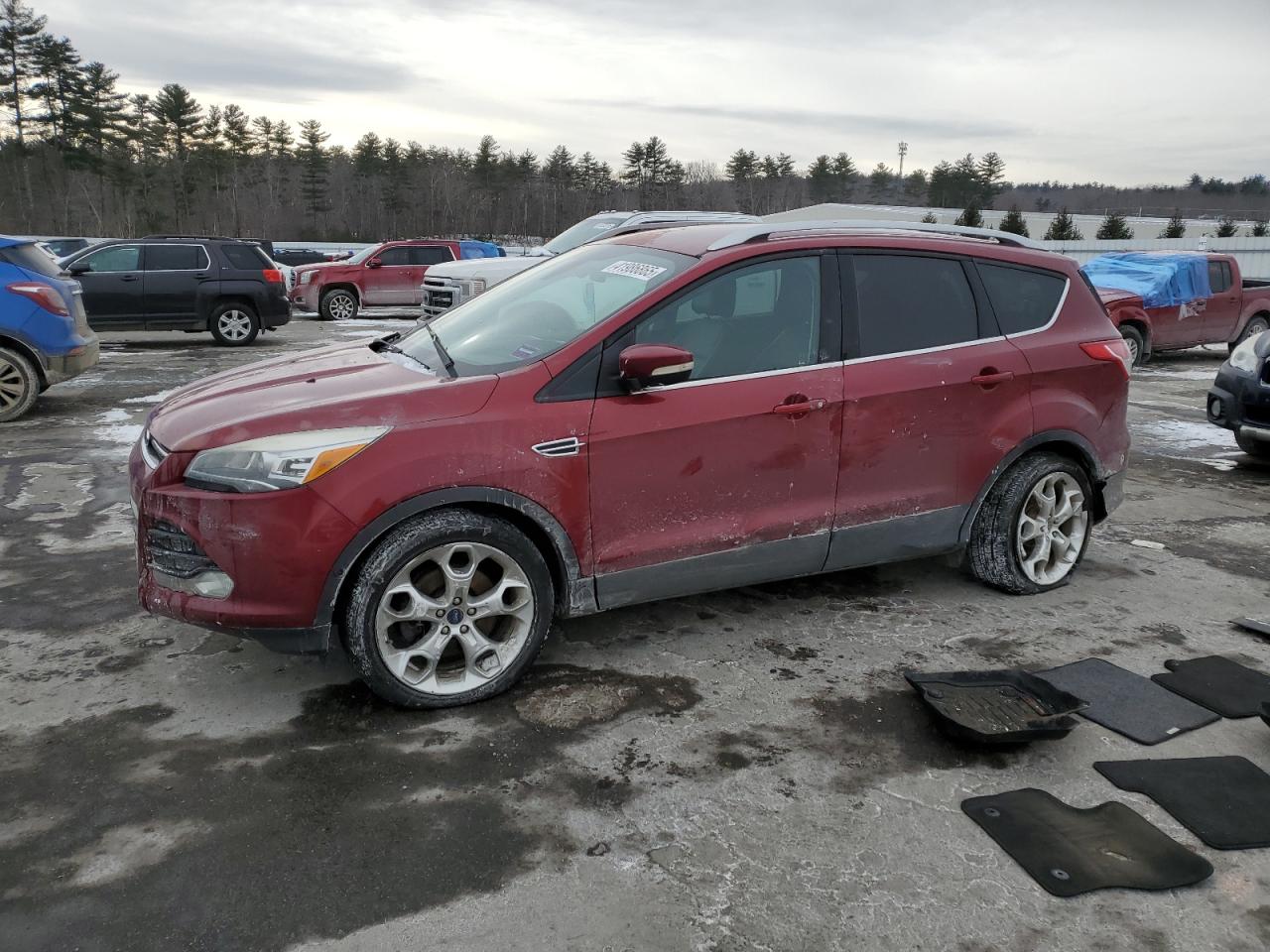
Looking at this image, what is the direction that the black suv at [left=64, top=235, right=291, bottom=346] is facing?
to the viewer's left

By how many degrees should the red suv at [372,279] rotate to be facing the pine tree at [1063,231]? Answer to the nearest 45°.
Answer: approximately 135° to its right

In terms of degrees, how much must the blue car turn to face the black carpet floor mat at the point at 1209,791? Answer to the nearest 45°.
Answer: approximately 135° to its left

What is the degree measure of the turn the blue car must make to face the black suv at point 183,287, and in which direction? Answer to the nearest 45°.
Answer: approximately 45° to its right

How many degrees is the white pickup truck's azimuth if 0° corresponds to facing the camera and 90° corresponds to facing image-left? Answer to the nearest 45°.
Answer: approximately 45°

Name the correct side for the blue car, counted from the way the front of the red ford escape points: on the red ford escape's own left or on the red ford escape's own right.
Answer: on the red ford escape's own right

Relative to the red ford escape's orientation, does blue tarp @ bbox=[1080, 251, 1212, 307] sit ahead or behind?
behind

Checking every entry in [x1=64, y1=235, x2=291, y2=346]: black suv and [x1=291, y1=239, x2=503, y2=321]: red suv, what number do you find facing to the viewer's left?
2

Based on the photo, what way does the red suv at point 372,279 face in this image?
to the viewer's left

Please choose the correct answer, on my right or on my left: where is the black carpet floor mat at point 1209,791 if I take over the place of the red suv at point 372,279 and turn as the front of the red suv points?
on my left

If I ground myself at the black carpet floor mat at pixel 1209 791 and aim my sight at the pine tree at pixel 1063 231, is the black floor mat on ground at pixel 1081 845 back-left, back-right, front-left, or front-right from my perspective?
back-left

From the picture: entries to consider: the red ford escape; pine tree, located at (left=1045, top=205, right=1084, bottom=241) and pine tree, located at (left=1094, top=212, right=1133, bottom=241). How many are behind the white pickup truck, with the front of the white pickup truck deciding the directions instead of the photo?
2
